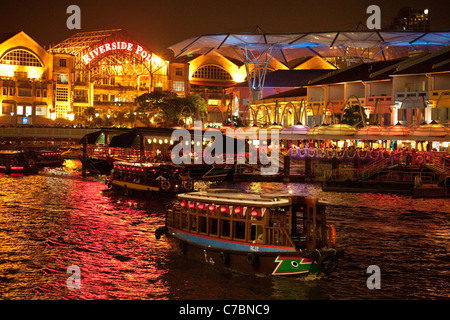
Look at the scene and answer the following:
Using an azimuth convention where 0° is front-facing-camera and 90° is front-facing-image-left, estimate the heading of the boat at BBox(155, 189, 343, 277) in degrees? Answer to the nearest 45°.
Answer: approximately 315°

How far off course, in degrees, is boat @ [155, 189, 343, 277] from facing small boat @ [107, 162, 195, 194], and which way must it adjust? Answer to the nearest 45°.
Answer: approximately 135° to its left
